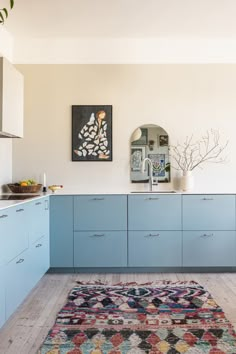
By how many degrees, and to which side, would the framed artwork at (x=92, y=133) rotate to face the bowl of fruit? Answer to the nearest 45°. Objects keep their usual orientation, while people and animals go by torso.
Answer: approximately 90° to its right

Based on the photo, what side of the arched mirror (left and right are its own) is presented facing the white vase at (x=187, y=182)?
left

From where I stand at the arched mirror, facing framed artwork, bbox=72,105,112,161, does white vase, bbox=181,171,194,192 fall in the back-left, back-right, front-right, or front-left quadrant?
back-left

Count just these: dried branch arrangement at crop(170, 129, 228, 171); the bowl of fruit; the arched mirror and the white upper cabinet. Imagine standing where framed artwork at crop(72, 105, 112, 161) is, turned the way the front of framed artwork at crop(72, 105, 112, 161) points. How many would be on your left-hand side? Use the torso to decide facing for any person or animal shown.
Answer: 2

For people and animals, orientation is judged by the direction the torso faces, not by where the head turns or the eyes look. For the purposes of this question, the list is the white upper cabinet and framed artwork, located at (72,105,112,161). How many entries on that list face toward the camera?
1

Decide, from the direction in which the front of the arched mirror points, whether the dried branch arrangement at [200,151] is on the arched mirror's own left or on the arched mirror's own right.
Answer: on the arched mirror's own left

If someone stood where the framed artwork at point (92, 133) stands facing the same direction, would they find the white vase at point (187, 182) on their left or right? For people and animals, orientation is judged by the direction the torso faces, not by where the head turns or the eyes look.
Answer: on their left

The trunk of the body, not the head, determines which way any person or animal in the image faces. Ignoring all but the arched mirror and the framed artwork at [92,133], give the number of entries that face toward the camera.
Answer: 2

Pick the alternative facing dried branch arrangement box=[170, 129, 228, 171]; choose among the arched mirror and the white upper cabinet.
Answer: the white upper cabinet

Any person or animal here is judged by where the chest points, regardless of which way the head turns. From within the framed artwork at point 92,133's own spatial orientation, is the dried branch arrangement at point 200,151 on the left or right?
on its left

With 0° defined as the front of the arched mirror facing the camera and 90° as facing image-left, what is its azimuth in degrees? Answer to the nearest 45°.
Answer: approximately 0°

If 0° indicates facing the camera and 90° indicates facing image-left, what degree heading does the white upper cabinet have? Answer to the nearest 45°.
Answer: approximately 270°

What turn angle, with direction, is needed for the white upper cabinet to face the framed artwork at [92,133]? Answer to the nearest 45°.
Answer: approximately 45° to its left
